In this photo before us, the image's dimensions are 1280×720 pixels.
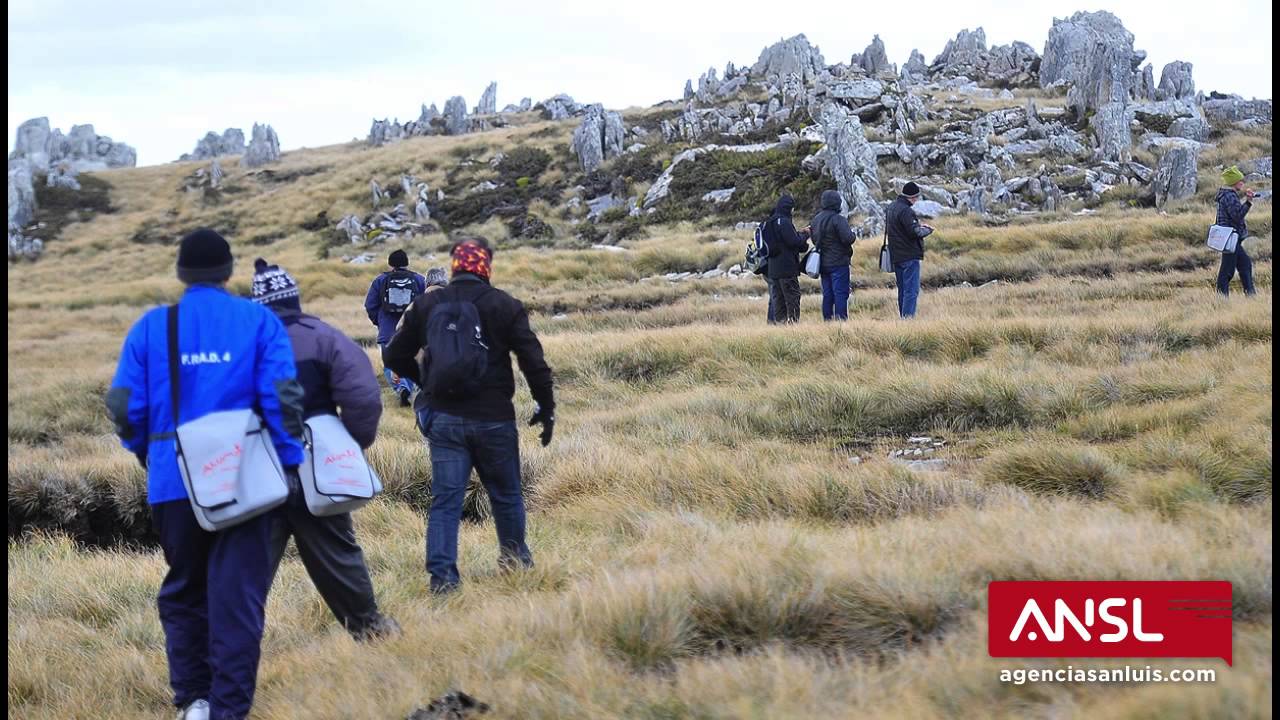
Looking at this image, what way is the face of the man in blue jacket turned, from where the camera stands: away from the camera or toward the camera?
away from the camera

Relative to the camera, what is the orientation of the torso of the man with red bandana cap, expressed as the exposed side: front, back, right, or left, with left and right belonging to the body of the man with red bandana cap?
back

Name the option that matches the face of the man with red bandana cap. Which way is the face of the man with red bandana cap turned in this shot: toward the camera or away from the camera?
away from the camera

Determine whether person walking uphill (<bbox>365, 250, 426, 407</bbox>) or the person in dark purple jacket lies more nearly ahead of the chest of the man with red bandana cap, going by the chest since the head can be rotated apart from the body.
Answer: the person walking uphill

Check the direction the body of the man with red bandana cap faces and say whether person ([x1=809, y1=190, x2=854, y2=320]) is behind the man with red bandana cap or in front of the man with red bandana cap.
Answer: in front

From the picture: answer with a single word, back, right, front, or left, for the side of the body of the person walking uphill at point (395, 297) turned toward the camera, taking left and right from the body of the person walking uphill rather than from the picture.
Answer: back

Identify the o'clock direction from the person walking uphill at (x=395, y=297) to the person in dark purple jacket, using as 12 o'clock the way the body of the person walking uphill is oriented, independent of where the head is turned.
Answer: The person in dark purple jacket is roughly at 6 o'clock from the person walking uphill.

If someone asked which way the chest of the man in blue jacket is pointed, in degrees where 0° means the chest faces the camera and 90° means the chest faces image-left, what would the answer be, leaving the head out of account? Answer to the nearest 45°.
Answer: approximately 180°

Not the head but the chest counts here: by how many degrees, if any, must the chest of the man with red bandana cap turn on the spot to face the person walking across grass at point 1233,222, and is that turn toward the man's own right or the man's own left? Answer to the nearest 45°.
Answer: approximately 45° to the man's own right
